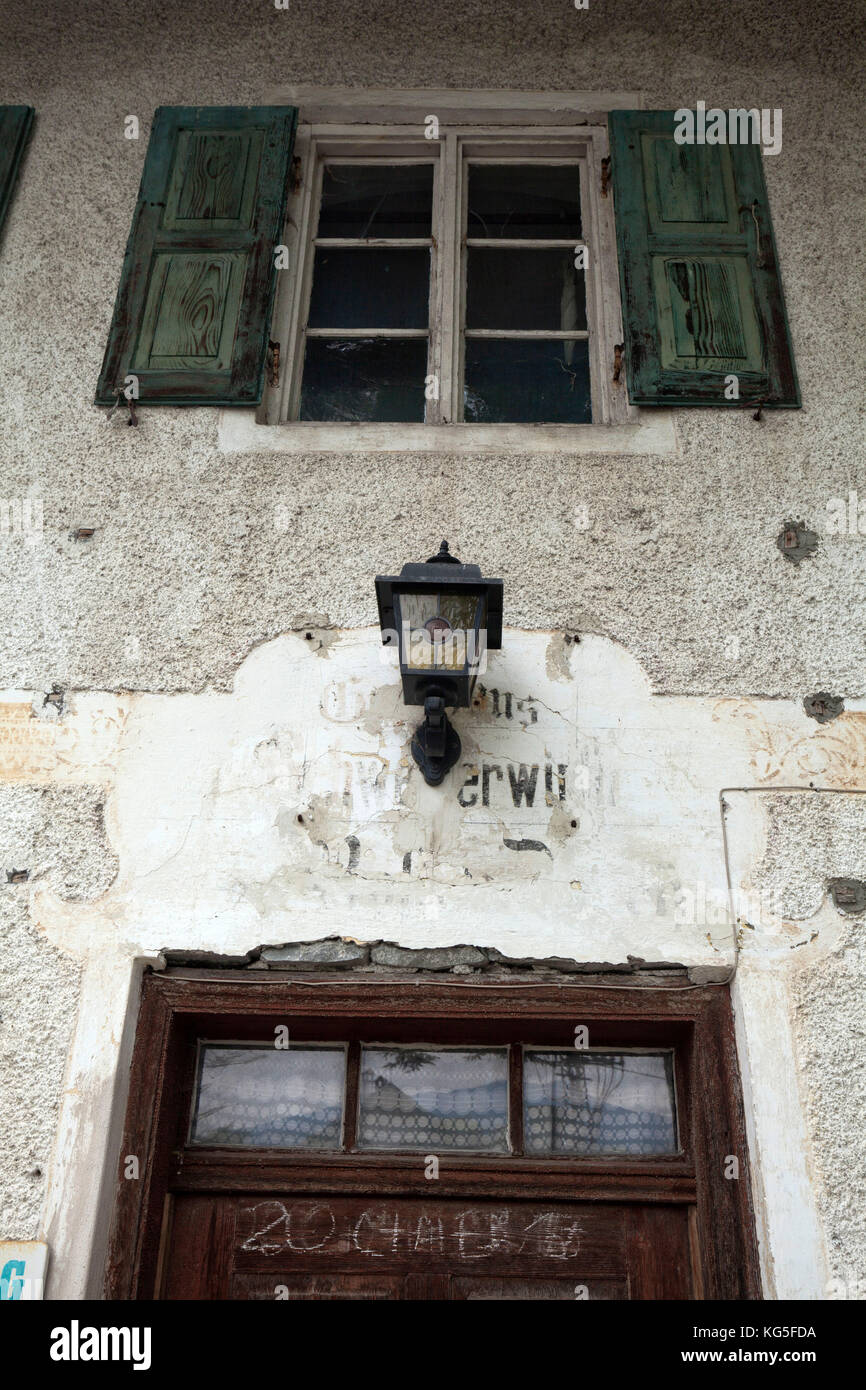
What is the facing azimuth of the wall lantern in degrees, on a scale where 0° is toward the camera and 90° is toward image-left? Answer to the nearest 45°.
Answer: approximately 0°

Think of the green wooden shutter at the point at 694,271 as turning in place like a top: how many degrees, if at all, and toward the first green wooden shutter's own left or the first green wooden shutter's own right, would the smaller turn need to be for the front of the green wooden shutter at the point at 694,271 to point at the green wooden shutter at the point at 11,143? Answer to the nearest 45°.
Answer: approximately 90° to the first green wooden shutter's own right

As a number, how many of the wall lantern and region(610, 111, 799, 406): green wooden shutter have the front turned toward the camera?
2
